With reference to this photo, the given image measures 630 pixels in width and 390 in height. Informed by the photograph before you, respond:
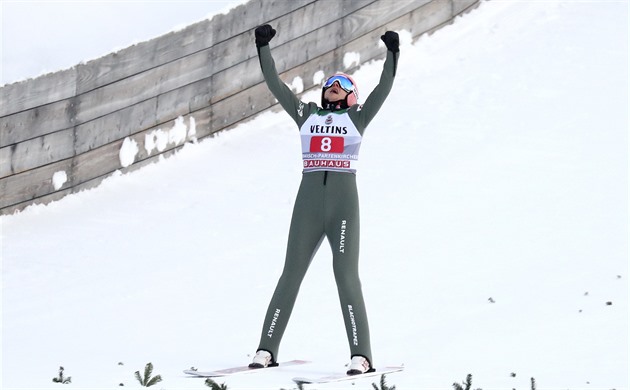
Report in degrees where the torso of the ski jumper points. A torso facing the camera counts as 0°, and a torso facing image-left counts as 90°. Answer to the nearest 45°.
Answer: approximately 0°

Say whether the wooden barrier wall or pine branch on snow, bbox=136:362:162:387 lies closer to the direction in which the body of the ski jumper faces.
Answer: the pine branch on snow

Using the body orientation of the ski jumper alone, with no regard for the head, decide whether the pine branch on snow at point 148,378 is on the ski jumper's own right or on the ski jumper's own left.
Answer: on the ski jumper's own right
